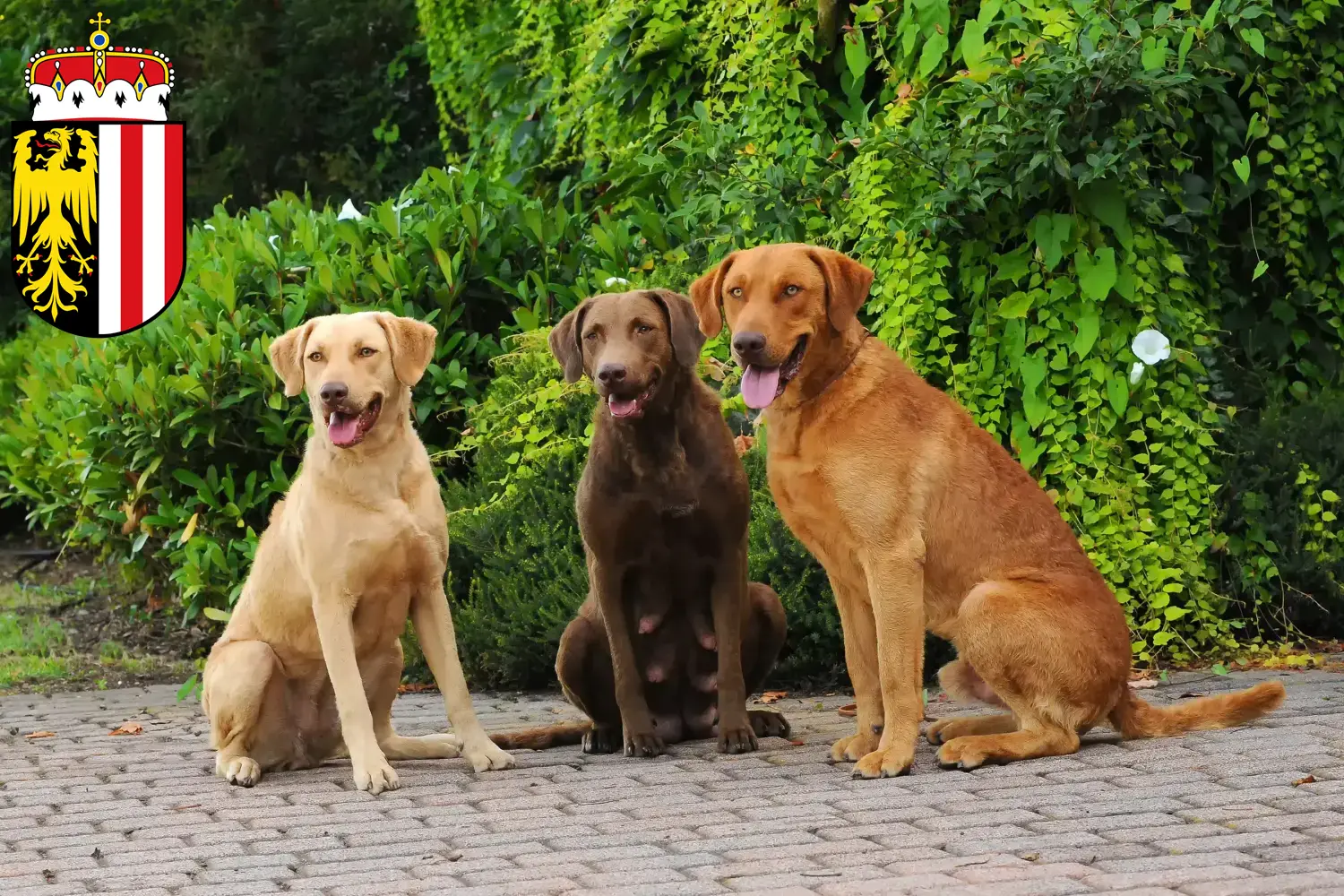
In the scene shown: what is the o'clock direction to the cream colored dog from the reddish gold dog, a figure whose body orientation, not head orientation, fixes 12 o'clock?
The cream colored dog is roughly at 12 o'clock from the reddish gold dog.

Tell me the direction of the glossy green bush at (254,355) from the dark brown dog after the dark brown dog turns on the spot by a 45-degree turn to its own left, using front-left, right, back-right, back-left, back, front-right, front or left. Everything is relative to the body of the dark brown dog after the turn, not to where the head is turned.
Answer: back

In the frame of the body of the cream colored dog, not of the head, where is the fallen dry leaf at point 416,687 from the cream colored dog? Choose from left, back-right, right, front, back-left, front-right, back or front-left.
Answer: back-left

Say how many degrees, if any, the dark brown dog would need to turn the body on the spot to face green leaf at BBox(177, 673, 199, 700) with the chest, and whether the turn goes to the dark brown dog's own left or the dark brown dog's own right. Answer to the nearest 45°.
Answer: approximately 135° to the dark brown dog's own right

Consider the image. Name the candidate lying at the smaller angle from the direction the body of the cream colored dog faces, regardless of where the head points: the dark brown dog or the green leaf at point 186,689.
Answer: the dark brown dog

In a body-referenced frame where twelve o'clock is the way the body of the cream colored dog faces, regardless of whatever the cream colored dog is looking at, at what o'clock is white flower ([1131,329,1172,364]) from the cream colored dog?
The white flower is roughly at 10 o'clock from the cream colored dog.

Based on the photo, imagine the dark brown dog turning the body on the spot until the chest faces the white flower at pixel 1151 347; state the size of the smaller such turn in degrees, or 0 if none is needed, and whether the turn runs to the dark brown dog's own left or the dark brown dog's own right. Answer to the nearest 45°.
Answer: approximately 135° to the dark brown dog's own left

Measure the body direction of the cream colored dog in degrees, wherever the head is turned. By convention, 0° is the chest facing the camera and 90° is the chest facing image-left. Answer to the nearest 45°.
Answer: approximately 315°

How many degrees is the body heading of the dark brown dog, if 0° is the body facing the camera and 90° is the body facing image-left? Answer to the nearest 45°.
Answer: approximately 0°

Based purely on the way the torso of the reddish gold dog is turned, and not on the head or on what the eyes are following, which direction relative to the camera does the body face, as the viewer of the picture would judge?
to the viewer's left
